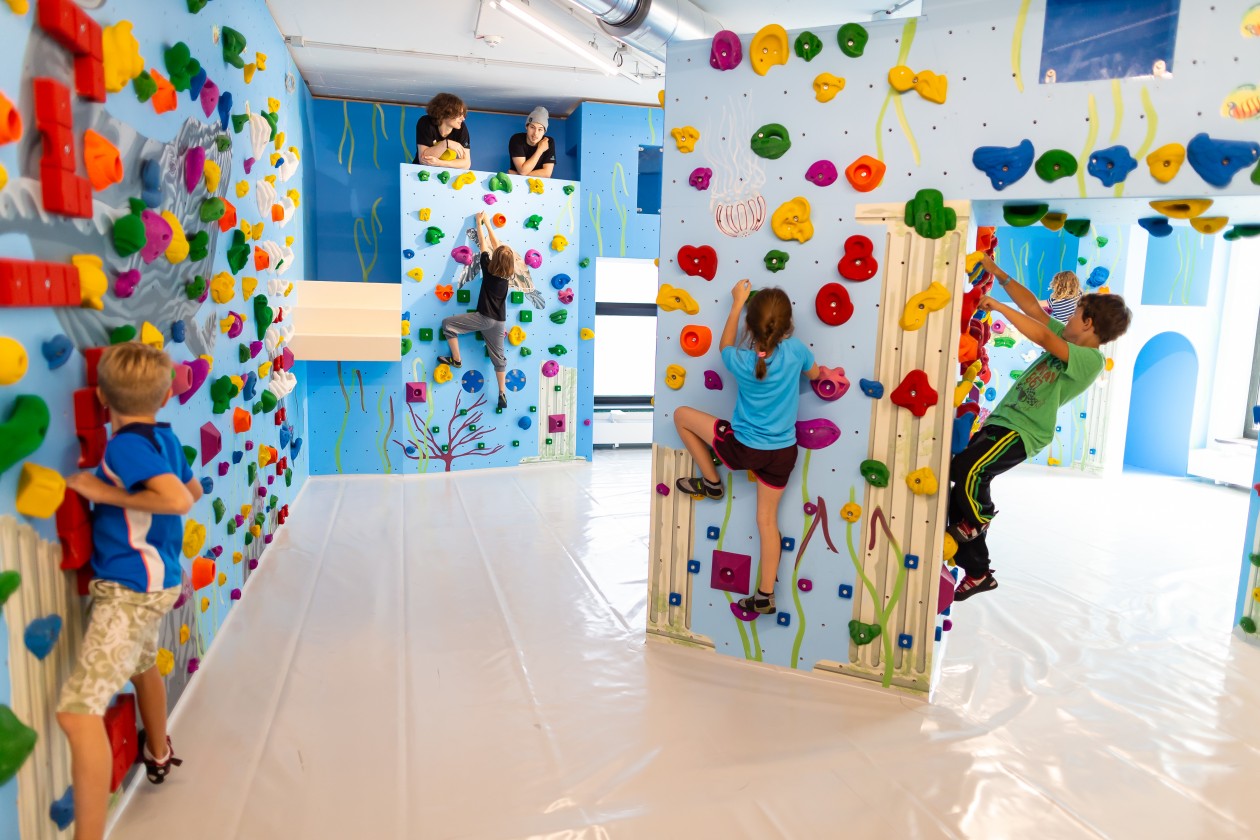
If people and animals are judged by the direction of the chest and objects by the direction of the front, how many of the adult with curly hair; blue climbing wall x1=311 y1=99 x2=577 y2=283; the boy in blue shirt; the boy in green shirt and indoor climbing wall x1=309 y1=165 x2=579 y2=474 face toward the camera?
3

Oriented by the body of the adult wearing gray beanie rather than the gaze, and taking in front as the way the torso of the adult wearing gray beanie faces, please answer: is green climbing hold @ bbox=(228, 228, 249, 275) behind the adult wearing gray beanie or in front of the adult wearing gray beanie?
in front

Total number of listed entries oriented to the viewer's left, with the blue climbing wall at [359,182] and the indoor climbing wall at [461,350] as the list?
0

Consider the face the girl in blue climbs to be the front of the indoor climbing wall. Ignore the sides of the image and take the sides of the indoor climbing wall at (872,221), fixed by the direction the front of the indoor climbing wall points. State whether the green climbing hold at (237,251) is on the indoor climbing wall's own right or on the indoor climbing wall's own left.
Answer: on the indoor climbing wall's own right

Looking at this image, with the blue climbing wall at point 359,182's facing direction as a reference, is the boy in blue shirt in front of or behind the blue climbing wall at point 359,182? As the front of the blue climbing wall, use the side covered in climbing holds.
in front

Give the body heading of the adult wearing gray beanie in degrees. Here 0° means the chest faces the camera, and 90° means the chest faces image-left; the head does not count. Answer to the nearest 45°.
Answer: approximately 0°
